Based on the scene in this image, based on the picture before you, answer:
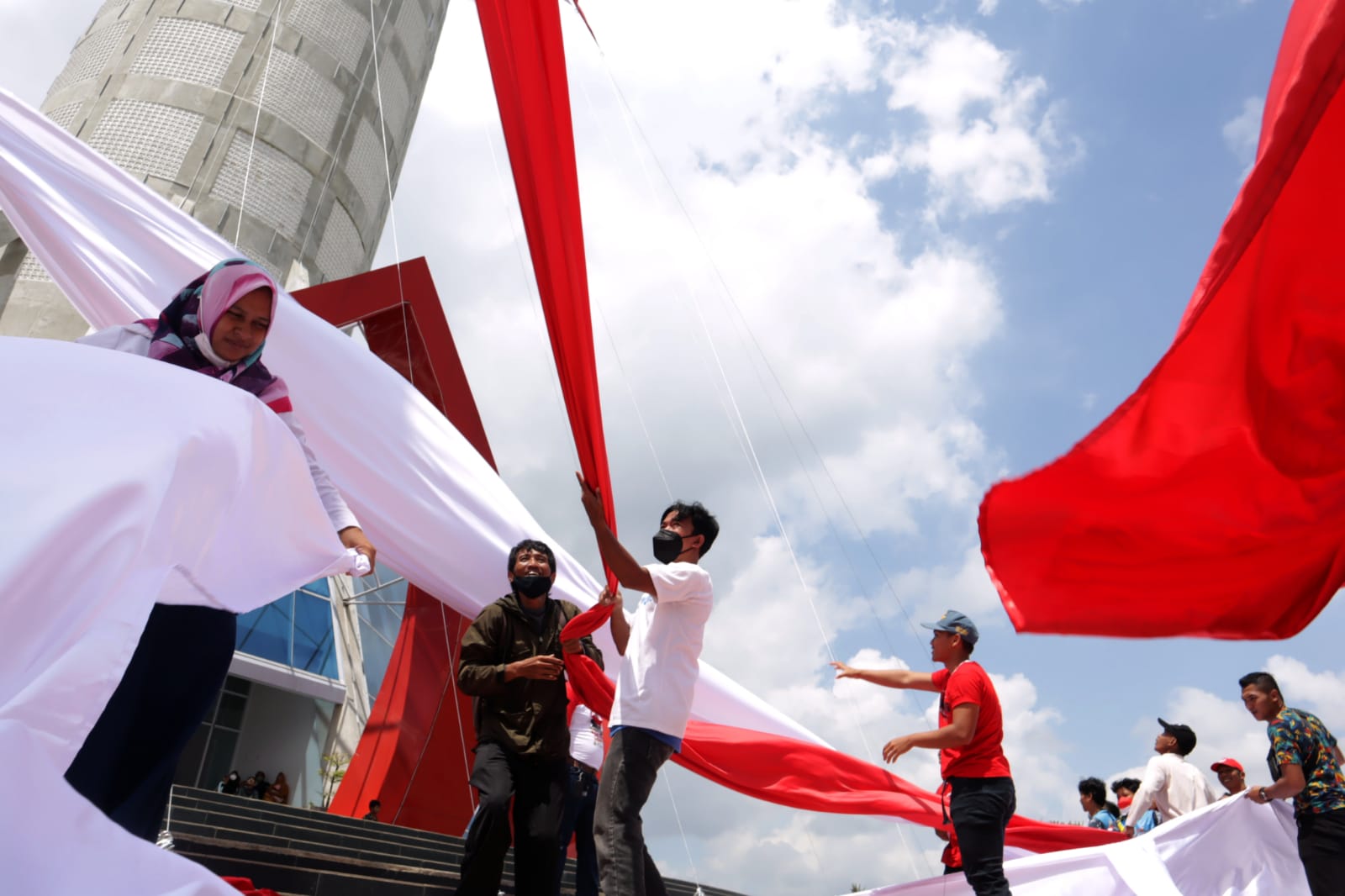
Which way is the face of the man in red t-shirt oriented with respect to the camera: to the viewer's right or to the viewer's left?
to the viewer's left

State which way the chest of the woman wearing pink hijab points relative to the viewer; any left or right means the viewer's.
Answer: facing the viewer and to the right of the viewer

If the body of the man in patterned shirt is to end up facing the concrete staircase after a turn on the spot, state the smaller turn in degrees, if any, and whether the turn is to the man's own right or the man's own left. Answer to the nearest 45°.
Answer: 0° — they already face it

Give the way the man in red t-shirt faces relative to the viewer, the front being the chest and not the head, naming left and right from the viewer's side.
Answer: facing to the left of the viewer

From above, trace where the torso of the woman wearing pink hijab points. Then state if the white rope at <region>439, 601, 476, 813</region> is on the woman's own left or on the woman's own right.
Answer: on the woman's own left

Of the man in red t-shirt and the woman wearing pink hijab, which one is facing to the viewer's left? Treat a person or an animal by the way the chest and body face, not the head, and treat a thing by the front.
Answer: the man in red t-shirt

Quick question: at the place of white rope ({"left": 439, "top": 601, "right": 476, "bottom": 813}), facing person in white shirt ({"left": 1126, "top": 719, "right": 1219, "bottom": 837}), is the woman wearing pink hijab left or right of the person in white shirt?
right

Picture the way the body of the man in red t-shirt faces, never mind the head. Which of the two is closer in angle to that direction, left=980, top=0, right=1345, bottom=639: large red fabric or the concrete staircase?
the concrete staircase

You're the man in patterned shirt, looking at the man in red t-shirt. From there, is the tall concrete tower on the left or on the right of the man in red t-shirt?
right

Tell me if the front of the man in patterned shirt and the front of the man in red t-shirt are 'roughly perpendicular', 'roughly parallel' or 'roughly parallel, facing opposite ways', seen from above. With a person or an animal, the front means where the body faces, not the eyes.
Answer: roughly parallel

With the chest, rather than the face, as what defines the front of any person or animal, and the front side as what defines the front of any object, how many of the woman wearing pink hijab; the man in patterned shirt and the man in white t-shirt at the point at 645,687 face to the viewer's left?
2

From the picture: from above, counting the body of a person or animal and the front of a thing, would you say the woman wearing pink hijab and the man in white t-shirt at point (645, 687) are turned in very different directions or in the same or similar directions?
very different directions

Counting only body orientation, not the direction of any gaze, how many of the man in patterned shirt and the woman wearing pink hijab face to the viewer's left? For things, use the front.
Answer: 1

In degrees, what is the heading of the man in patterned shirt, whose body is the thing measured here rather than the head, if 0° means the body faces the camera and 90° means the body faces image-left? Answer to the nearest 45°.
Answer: approximately 90°

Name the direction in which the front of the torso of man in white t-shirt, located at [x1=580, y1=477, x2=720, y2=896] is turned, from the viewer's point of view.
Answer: to the viewer's left
